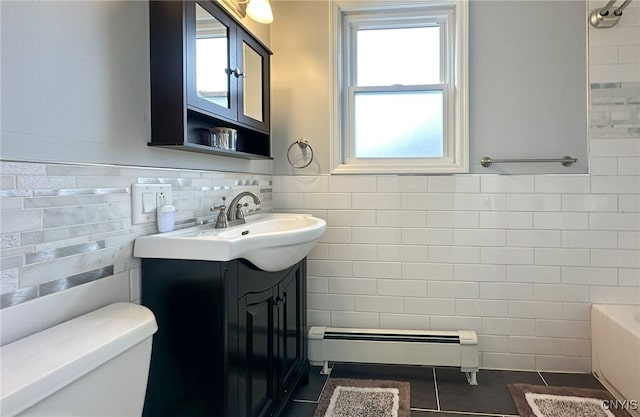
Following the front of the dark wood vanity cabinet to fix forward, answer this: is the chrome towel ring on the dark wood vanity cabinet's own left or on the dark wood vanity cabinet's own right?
on the dark wood vanity cabinet's own left

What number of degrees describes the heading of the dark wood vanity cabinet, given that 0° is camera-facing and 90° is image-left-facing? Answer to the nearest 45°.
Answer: approximately 315°

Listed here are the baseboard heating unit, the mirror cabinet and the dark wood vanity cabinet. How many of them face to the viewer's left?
0

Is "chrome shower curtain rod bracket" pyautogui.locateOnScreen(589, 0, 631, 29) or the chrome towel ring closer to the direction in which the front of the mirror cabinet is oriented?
the chrome shower curtain rod bracket

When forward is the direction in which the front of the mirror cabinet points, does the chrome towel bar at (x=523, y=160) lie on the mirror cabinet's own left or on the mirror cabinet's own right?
on the mirror cabinet's own left

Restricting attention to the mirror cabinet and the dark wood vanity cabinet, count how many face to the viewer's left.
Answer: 0

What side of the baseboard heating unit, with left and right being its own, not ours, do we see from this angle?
front

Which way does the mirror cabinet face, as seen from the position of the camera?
facing the viewer and to the right of the viewer

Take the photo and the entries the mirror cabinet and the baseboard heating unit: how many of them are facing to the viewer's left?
0
